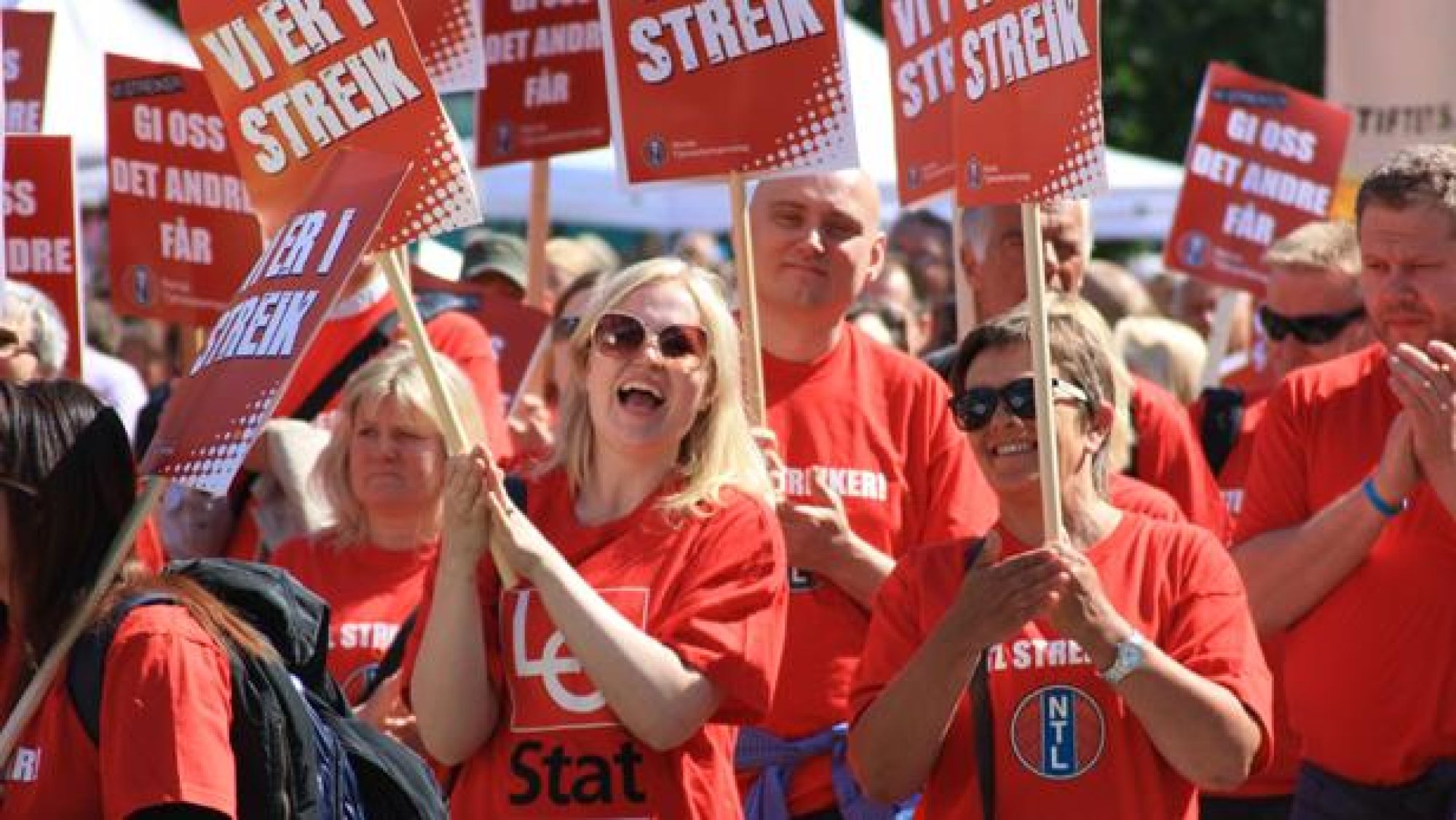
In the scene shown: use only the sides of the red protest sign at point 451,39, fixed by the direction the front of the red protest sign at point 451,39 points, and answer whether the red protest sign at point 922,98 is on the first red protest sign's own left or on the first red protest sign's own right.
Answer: on the first red protest sign's own left

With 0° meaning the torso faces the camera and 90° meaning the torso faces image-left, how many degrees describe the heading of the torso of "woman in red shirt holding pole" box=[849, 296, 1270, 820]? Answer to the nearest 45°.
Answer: approximately 0°

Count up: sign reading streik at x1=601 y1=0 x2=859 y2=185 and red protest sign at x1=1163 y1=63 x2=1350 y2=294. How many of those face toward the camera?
2

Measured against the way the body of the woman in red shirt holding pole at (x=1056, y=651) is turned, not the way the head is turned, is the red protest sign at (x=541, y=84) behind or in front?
behind

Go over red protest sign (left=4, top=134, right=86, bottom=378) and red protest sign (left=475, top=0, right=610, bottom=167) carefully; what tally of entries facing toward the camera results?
2

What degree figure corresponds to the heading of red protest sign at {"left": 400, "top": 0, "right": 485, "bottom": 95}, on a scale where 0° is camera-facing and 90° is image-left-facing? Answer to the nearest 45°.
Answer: approximately 0°

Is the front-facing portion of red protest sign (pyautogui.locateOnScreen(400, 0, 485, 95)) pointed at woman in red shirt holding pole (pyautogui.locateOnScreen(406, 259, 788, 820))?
yes

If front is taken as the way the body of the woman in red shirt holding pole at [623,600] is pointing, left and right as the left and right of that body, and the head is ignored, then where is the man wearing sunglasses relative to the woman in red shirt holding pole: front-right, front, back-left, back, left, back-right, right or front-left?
back
